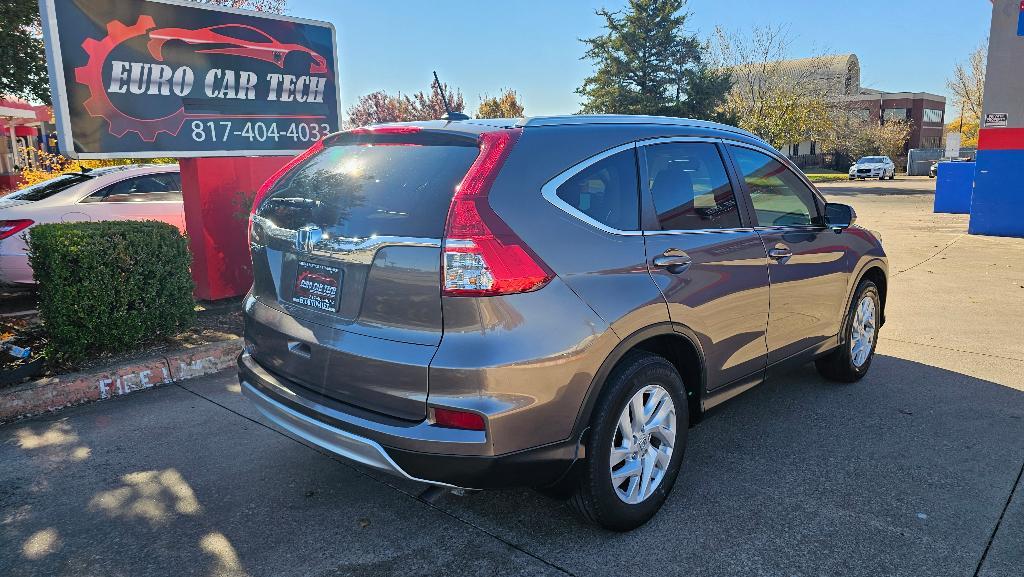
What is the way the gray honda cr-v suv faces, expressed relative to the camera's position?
facing away from the viewer and to the right of the viewer

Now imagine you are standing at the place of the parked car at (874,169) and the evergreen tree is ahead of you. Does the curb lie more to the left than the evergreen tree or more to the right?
left

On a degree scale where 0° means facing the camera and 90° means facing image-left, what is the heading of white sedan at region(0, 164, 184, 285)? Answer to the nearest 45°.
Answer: approximately 225°

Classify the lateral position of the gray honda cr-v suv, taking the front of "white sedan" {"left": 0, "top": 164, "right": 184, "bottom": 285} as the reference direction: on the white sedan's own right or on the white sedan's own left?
on the white sedan's own right

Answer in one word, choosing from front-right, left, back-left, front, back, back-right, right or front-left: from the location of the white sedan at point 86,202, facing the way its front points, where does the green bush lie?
back-right

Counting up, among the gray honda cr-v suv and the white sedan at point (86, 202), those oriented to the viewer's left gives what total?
0

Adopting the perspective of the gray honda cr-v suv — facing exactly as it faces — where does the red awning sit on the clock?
The red awning is roughly at 9 o'clock from the gray honda cr-v suv.

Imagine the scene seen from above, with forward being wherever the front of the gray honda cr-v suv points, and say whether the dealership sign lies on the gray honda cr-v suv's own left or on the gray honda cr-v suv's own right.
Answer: on the gray honda cr-v suv's own left

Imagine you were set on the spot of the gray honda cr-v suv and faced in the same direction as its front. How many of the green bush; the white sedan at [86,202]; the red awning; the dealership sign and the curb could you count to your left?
5
